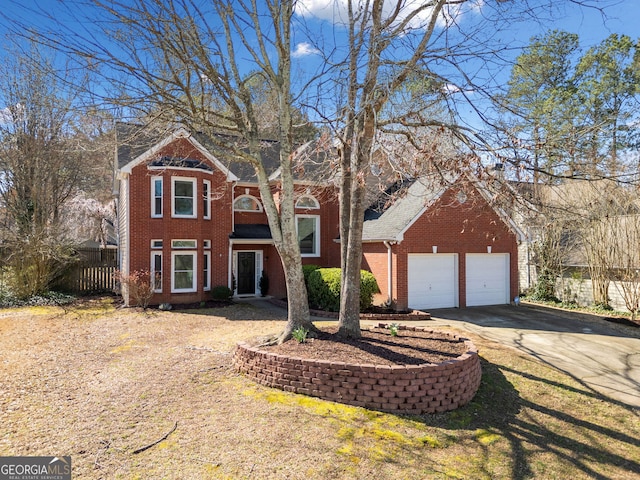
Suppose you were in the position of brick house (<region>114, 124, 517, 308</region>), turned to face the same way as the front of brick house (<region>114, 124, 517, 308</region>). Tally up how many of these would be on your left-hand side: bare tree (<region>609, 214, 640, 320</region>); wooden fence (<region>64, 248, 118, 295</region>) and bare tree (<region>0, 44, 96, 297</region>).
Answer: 1

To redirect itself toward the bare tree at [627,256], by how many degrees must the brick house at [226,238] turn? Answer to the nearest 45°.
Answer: approximately 90° to its left

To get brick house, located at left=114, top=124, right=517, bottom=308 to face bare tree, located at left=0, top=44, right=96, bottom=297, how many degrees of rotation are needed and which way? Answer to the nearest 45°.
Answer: approximately 90° to its right

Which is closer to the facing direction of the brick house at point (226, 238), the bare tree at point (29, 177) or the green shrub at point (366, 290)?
the green shrub

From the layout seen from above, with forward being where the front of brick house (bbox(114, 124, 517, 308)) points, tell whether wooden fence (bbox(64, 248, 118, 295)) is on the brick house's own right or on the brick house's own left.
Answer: on the brick house's own right

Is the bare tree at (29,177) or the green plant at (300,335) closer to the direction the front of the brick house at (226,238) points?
the green plant

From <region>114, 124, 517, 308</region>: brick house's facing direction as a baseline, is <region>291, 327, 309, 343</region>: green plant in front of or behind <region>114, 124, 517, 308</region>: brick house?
in front

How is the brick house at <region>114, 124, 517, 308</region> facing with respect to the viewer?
toward the camera
